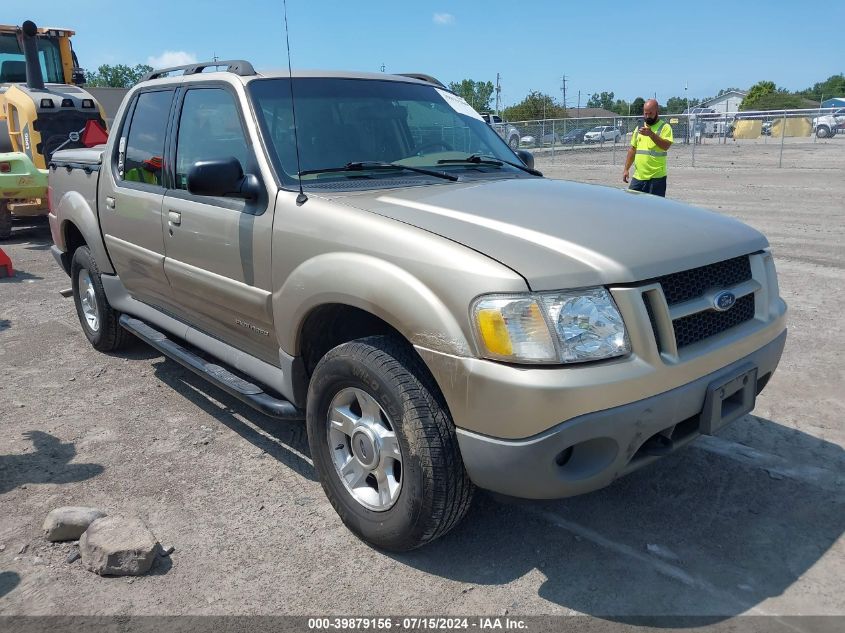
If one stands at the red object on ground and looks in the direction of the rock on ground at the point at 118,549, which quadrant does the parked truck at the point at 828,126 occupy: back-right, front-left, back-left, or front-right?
back-left

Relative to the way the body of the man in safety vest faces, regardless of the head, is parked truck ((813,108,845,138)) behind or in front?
behind

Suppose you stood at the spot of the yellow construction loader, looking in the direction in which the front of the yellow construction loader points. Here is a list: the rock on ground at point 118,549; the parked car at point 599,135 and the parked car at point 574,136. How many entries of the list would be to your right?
2

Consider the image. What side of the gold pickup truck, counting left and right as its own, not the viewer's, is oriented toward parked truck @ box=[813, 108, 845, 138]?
left

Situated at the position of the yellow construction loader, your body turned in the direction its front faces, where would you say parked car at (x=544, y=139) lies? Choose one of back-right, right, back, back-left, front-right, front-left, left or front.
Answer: right

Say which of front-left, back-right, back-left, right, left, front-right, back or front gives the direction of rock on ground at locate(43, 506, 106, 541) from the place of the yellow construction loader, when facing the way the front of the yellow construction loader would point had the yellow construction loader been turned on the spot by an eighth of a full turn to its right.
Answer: back

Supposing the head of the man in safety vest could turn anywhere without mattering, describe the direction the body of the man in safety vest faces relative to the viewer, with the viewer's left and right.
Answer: facing the viewer and to the left of the viewer

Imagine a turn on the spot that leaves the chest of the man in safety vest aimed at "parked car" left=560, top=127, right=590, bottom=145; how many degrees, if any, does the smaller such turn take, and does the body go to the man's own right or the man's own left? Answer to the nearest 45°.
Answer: approximately 135° to the man's own right

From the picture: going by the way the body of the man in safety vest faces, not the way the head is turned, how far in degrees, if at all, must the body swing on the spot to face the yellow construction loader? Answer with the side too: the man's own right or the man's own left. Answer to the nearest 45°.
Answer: approximately 45° to the man's own right

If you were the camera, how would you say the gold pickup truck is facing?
facing the viewer and to the right of the viewer

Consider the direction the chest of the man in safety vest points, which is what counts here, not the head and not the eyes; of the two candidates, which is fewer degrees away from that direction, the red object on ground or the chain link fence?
the red object on ground

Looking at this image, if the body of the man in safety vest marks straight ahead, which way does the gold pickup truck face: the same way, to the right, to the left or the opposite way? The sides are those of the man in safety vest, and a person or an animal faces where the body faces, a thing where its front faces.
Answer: to the left

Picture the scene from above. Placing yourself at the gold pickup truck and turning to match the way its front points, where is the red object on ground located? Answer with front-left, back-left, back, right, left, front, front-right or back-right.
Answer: back

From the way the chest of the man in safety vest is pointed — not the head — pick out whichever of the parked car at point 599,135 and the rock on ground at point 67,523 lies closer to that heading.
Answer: the rock on ground

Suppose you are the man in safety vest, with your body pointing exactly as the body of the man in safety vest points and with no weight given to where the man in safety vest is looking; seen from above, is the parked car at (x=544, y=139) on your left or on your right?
on your right

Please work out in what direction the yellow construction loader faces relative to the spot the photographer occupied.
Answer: facing away from the viewer and to the left of the viewer

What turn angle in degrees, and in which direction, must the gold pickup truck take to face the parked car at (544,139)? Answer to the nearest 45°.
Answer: approximately 135° to its left

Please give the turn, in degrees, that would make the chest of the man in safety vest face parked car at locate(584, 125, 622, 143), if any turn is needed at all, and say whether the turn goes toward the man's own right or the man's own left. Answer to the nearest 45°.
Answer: approximately 135° to the man's own right
